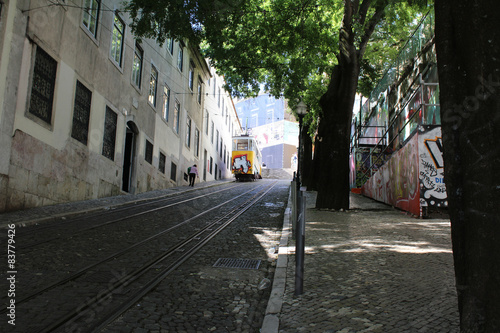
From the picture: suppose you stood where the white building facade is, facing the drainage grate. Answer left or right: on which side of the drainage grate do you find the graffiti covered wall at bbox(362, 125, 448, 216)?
left
